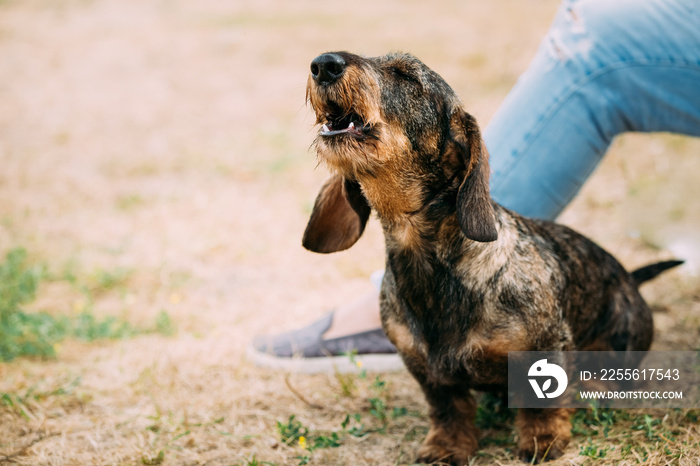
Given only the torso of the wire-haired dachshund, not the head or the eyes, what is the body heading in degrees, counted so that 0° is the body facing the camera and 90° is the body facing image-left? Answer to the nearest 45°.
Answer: approximately 45°
